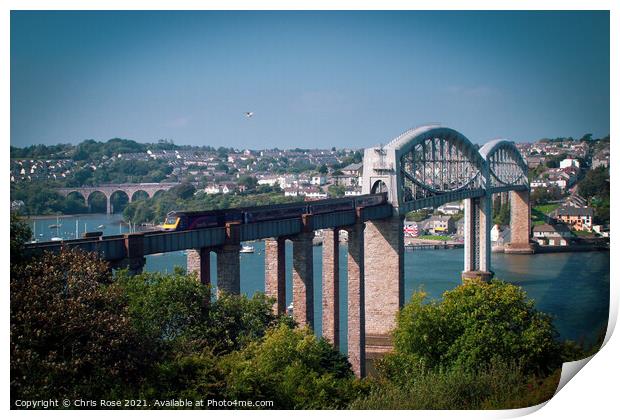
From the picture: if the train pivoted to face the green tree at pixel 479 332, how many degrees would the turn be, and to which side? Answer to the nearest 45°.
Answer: approximately 90° to its left

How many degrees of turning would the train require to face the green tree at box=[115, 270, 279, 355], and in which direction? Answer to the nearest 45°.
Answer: approximately 45° to its left

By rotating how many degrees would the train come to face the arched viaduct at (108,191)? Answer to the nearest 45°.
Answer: approximately 135° to its right

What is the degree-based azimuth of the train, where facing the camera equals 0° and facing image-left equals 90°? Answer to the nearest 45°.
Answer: approximately 45°

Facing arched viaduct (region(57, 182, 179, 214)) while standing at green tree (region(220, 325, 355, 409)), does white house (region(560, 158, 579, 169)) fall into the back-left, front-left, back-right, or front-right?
front-right

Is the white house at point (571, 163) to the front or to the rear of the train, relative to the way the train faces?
to the rear

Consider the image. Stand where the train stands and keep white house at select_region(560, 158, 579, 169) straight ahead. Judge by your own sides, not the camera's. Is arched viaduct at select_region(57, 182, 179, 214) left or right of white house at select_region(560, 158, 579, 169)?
left

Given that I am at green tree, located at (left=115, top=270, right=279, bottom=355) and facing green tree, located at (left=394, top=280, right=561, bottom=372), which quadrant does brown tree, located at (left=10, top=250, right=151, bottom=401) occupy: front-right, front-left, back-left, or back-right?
back-right

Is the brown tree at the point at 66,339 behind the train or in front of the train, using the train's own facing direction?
in front
